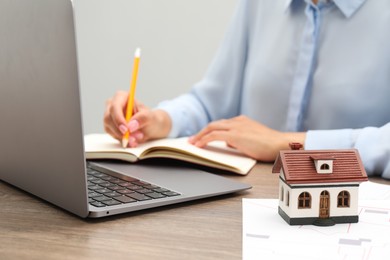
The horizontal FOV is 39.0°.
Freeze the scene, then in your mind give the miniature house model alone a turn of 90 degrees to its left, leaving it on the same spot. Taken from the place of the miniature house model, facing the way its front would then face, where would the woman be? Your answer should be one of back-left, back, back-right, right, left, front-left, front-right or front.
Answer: left

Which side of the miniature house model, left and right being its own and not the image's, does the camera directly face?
front

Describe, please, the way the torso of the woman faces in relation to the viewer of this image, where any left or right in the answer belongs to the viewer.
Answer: facing the viewer and to the left of the viewer

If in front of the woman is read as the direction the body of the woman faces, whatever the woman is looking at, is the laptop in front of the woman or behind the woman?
in front

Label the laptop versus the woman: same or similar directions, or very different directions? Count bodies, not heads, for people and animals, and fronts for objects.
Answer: very different directions

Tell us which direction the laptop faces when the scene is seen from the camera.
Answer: facing away from the viewer and to the right of the viewer

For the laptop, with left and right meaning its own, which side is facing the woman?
front

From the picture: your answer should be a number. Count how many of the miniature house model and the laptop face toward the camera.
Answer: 1
